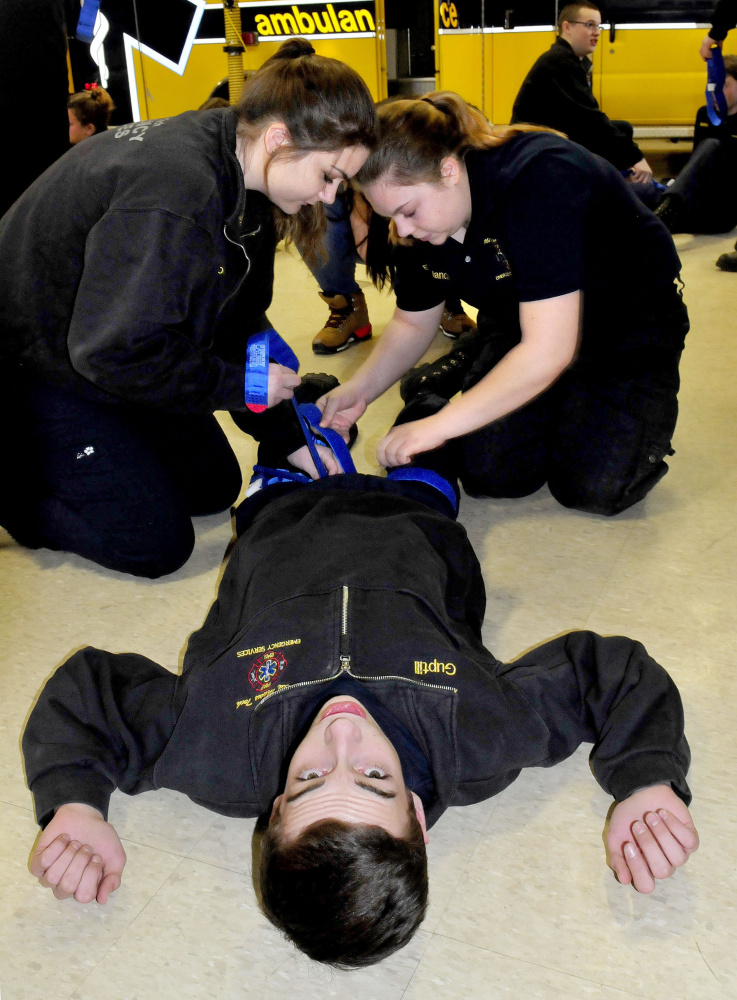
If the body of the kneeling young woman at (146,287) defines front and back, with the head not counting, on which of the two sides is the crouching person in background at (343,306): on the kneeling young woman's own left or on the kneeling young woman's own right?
on the kneeling young woman's own left

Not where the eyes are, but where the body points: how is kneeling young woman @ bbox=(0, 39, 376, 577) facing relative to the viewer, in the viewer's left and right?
facing to the right of the viewer

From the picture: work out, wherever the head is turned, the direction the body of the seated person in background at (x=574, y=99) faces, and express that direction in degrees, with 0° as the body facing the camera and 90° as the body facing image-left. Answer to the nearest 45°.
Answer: approximately 270°

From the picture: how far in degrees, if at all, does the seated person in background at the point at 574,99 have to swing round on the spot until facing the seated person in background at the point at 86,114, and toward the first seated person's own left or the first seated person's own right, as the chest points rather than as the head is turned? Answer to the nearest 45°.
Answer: approximately 135° to the first seated person's own right

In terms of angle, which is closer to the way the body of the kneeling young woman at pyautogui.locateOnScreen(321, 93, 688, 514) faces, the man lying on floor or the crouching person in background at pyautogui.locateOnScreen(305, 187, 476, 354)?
the man lying on floor

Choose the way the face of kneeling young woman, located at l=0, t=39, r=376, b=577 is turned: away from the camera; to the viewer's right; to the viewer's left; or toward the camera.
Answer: to the viewer's right

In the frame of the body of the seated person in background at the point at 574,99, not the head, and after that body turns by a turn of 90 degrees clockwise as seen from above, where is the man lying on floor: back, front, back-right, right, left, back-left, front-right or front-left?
front
